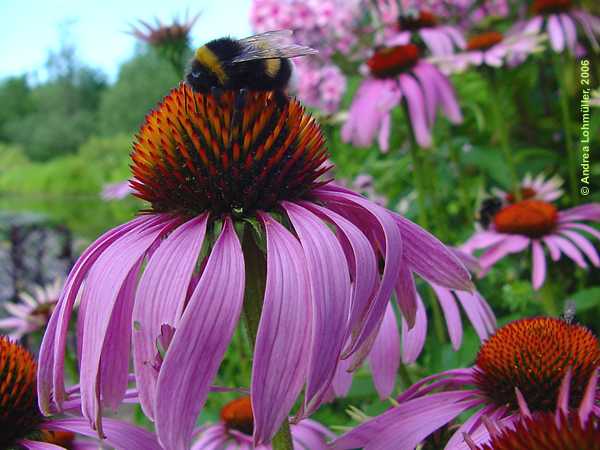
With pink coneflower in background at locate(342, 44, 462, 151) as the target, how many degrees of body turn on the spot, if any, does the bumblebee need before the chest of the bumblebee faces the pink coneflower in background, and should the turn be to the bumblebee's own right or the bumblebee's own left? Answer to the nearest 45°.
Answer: approximately 90° to the bumblebee's own right

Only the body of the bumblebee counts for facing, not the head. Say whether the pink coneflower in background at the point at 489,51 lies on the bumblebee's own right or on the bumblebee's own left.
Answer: on the bumblebee's own right

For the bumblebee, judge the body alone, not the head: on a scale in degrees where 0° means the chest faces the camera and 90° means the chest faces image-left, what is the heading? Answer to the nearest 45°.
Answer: approximately 90°

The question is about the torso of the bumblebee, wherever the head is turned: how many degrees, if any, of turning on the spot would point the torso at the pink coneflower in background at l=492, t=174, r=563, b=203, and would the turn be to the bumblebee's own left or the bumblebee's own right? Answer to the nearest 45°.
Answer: approximately 135° to the bumblebee's own right
